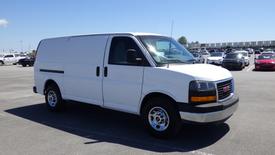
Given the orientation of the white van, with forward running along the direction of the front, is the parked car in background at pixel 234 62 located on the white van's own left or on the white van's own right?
on the white van's own left

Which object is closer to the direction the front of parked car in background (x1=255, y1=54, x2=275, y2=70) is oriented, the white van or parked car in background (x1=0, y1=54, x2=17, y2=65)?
the white van

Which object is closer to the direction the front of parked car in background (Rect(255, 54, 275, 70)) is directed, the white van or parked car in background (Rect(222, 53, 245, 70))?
the white van

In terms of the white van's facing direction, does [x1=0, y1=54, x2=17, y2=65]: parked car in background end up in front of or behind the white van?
behind

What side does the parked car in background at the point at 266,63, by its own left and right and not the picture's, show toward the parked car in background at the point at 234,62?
right

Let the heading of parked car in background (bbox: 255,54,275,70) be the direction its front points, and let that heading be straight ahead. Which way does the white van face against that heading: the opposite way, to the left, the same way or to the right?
to the left

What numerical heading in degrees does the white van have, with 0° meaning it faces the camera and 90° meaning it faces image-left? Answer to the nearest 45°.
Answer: approximately 315°

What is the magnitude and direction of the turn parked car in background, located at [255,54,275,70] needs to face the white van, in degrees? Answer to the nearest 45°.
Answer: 0° — it already faces it

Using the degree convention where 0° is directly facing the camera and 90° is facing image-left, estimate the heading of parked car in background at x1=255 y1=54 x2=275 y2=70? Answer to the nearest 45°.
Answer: approximately 0°

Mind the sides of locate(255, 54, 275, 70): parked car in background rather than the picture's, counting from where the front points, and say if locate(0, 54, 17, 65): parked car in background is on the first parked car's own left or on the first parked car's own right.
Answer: on the first parked car's own right

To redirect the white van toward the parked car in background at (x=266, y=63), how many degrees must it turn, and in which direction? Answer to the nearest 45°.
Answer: approximately 90° to its left
